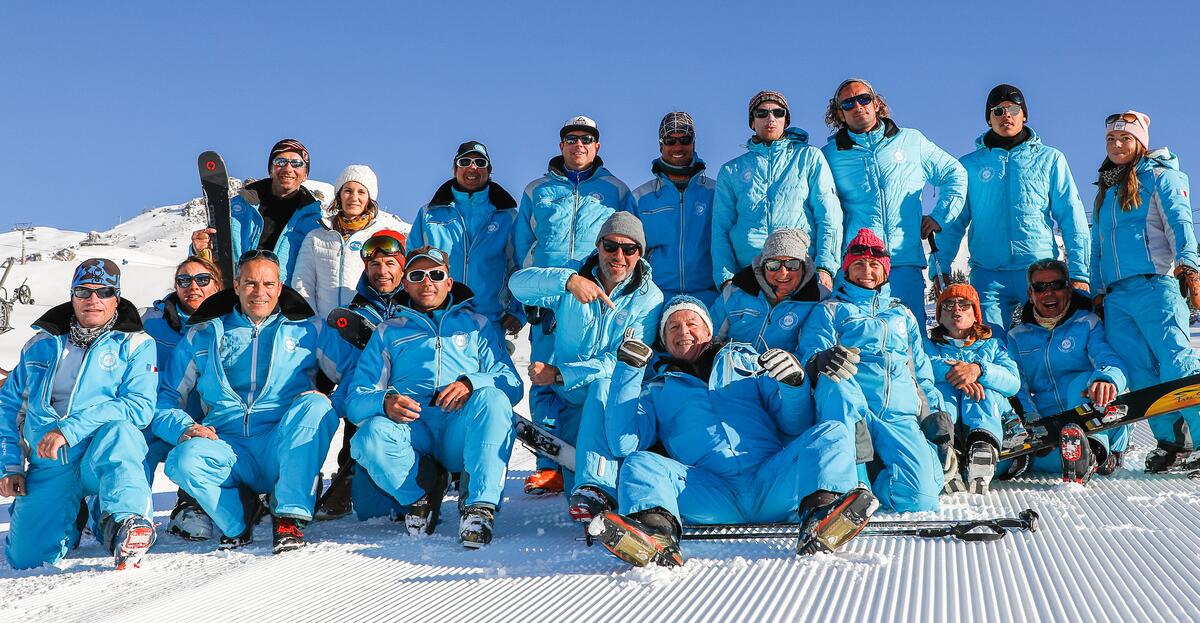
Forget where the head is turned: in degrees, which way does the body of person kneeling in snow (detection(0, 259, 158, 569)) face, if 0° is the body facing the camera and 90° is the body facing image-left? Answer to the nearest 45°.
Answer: approximately 0°

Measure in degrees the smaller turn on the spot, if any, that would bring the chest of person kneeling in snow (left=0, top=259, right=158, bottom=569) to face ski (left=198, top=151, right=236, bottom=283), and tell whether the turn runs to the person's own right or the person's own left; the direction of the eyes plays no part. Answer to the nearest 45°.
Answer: approximately 135° to the person's own left

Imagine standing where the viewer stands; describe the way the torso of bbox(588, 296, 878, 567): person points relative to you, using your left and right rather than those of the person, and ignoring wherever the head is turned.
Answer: facing the viewer

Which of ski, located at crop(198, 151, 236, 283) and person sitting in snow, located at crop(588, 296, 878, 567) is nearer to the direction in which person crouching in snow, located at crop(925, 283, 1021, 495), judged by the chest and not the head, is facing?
the person sitting in snow

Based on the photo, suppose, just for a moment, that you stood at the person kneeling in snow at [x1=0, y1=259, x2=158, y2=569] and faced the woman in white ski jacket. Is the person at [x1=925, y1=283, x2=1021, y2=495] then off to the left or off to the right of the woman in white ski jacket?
right

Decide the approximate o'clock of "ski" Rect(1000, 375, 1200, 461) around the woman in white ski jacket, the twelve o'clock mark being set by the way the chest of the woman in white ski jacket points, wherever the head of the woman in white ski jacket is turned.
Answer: The ski is roughly at 10 o'clock from the woman in white ski jacket.

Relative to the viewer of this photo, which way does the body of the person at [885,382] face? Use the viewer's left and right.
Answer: facing the viewer

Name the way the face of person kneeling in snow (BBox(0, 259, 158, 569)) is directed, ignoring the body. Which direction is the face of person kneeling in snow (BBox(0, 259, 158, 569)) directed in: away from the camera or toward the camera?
toward the camera

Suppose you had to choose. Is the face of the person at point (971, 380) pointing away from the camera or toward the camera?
toward the camera

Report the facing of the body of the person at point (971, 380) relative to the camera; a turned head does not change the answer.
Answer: toward the camera
